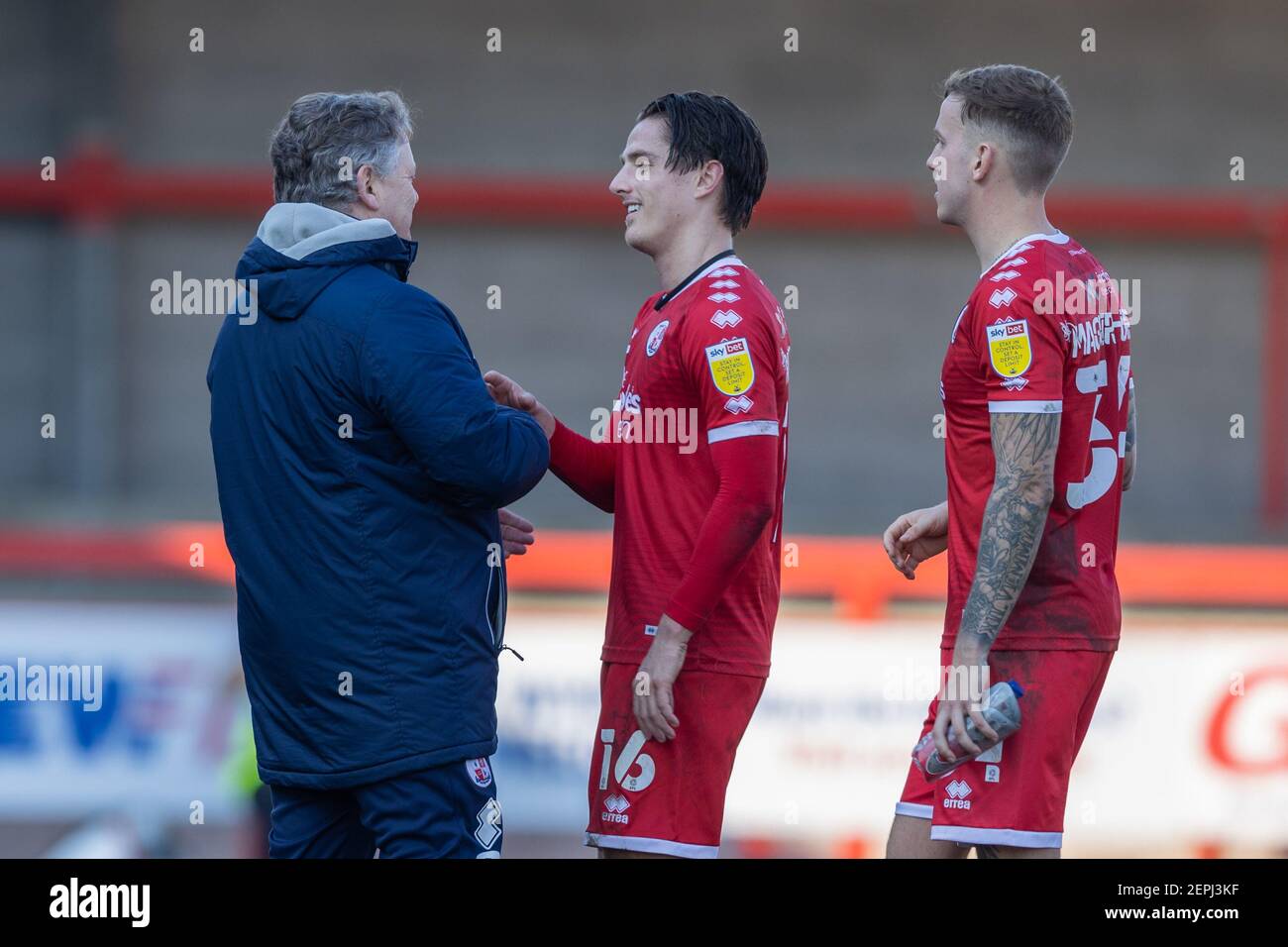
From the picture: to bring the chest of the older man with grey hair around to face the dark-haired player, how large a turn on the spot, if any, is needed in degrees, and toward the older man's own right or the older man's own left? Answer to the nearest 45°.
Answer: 0° — they already face them

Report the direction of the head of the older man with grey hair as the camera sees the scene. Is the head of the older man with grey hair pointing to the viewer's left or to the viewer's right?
to the viewer's right

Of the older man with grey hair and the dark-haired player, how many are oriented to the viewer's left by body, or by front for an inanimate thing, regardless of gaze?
1

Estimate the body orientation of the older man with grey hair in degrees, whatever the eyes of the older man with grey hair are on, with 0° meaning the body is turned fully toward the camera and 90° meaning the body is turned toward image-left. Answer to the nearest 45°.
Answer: approximately 225°

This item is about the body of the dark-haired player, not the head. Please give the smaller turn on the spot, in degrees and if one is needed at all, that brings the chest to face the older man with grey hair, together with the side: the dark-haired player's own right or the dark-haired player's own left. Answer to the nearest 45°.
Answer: approximately 45° to the dark-haired player's own left

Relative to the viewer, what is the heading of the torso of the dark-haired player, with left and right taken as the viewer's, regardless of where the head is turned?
facing to the left of the viewer
